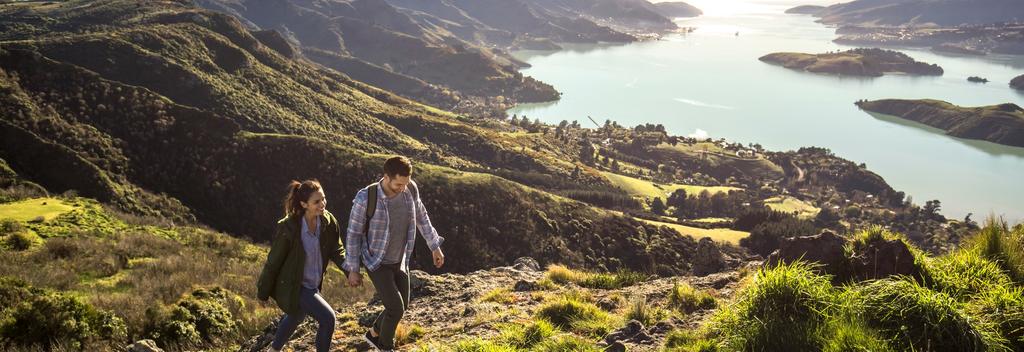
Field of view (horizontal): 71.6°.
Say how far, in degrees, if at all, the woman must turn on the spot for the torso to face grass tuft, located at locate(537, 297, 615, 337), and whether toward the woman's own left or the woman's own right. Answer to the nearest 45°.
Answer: approximately 45° to the woman's own left

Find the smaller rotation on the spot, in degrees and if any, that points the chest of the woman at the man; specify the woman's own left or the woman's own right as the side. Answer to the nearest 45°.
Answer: approximately 45° to the woman's own left

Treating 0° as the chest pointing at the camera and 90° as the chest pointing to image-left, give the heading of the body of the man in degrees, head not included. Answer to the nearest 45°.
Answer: approximately 315°

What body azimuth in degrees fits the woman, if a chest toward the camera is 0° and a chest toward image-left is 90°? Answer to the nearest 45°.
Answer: approximately 315°

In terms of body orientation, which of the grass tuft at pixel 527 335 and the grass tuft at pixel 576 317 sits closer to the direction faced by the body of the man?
the grass tuft at pixel 527 335

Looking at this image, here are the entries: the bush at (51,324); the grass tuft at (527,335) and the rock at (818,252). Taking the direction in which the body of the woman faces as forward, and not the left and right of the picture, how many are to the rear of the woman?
1

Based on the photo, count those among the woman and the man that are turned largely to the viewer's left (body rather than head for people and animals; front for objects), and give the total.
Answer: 0

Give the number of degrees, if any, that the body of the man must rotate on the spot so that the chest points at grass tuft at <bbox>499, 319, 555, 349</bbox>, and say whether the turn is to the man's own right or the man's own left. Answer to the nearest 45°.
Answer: approximately 45° to the man's own left

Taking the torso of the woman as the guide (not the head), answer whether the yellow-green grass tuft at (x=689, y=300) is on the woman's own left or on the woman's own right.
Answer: on the woman's own left

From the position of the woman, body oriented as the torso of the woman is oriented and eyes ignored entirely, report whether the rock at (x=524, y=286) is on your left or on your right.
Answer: on your left
